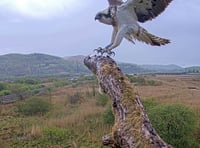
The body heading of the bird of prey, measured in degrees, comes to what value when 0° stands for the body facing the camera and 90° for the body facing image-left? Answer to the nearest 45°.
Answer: approximately 90°

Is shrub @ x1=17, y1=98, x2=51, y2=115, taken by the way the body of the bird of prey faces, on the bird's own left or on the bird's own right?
on the bird's own right
